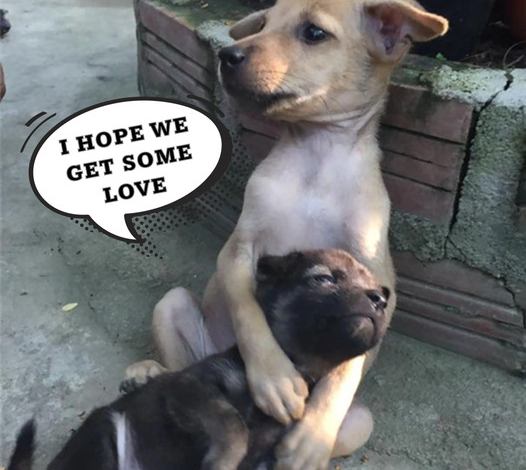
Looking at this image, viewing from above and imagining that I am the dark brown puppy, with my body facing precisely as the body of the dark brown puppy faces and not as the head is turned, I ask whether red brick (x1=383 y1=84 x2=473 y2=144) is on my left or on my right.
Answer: on my left

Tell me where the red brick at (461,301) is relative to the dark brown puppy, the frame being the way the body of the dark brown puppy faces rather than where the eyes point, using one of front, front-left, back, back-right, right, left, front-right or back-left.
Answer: front-left

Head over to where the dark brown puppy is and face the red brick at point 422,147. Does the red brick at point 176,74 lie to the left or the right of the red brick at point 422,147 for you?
left

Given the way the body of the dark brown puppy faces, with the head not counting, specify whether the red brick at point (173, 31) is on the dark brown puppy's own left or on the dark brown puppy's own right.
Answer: on the dark brown puppy's own left

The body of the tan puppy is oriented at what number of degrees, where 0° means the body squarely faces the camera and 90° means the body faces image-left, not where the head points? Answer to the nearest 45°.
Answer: approximately 0°

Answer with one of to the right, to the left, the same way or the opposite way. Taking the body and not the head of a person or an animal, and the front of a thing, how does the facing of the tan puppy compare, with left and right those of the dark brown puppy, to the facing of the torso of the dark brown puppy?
to the right

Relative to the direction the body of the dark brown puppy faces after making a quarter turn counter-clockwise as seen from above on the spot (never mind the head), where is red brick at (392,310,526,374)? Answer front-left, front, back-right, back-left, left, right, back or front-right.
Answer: front-right

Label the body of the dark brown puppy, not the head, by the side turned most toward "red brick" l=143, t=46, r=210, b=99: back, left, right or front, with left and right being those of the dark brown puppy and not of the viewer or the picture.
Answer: left

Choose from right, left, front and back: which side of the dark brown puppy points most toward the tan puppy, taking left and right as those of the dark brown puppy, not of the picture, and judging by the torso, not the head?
front

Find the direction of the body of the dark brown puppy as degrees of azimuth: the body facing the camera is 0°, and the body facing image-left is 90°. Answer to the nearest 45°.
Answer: approximately 270°

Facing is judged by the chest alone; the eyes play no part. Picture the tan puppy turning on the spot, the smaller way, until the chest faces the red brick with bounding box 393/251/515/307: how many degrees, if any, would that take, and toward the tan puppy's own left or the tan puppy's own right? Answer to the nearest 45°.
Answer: approximately 135° to the tan puppy's own left

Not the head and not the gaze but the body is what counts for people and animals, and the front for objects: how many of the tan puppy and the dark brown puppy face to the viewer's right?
1

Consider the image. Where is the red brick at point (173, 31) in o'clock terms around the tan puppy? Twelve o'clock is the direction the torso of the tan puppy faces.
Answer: The red brick is roughly at 5 o'clock from the tan puppy.
